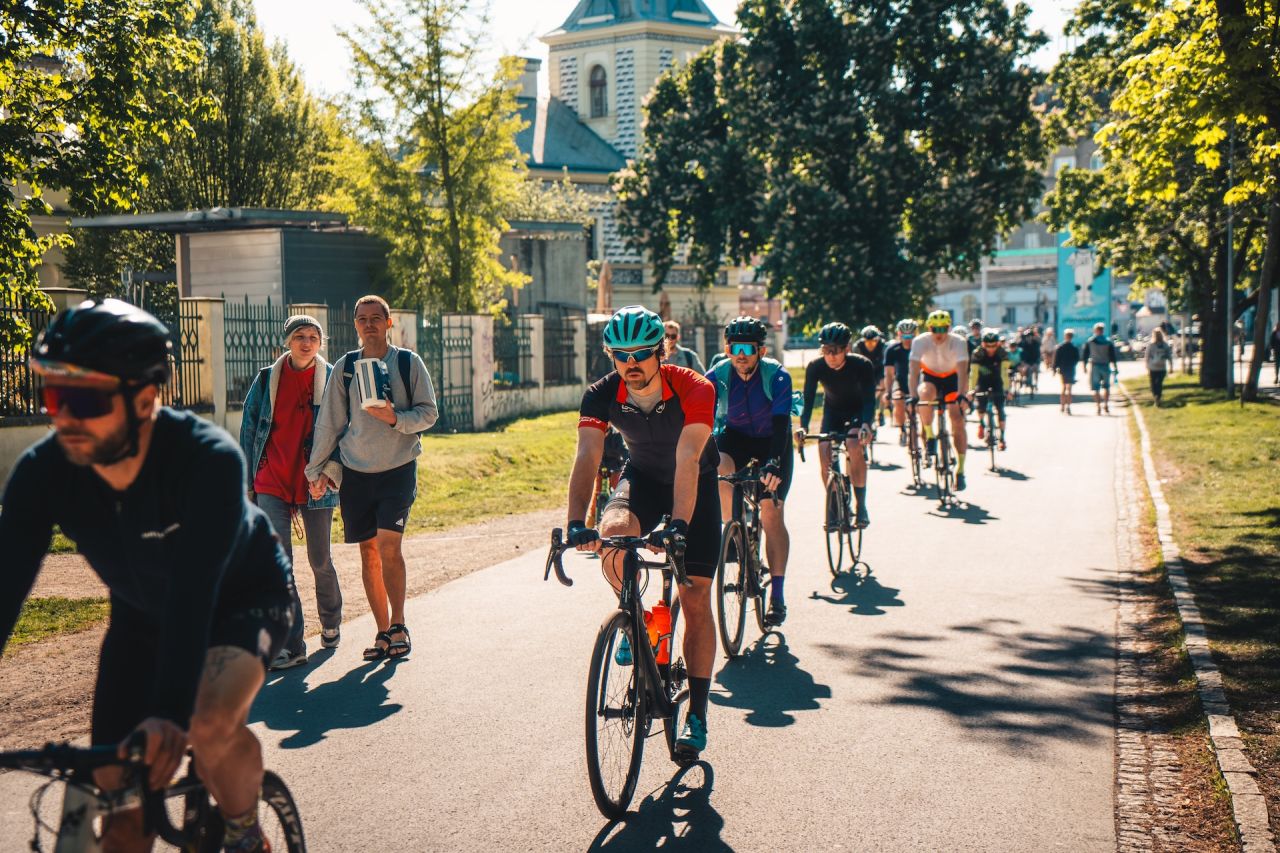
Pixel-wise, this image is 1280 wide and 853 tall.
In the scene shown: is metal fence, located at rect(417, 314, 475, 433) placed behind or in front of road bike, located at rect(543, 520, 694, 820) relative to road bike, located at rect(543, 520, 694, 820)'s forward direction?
behind

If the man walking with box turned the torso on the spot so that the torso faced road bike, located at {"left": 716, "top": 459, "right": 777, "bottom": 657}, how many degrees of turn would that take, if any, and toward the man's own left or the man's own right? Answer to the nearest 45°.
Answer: approximately 90° to the man's own left

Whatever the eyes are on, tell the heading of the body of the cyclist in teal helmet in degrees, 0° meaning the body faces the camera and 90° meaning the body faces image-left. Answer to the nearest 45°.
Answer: approximately 0°

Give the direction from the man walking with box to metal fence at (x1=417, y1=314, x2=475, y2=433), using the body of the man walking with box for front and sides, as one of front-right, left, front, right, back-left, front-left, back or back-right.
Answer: back

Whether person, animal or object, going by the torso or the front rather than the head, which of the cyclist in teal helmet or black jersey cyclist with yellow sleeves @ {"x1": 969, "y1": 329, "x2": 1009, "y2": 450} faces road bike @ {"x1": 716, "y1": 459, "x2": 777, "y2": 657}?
the black jersey cyclist with yellow sleeves

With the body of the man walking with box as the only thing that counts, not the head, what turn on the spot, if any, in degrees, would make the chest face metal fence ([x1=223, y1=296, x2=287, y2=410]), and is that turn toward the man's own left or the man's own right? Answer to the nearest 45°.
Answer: approximately 180°

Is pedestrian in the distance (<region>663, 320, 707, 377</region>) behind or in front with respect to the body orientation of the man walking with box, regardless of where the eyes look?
behind

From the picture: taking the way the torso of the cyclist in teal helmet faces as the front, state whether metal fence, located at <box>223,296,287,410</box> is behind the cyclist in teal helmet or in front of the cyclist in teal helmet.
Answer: behind

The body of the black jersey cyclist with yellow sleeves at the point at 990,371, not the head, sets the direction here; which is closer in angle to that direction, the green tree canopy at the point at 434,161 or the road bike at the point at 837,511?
the road bike

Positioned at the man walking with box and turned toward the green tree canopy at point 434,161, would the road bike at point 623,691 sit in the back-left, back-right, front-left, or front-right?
back-right

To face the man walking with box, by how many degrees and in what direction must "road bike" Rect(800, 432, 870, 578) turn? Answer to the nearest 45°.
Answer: approximately 45° to its right
